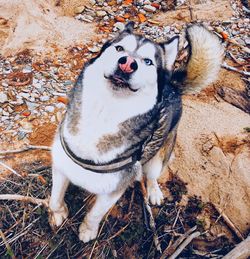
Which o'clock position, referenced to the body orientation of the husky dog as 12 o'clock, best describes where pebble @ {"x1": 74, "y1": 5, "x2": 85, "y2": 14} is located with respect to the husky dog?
The pebble is roughly at 4 o'clock from the husky dog.

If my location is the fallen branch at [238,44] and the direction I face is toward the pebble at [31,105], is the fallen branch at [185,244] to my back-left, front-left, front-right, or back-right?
front-left

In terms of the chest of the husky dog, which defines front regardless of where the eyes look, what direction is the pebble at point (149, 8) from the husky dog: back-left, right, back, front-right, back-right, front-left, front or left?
back-right

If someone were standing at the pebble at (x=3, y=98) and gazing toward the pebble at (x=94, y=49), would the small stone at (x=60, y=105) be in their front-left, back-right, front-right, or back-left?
front-right

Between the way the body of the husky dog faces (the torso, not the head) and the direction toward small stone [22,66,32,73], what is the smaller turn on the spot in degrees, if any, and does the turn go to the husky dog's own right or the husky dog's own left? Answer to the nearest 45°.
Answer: approximately 90° to the husky dog's own right

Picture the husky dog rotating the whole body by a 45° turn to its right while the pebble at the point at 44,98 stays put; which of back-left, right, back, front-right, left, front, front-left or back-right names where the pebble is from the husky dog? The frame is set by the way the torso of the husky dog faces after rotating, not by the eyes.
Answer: front-right

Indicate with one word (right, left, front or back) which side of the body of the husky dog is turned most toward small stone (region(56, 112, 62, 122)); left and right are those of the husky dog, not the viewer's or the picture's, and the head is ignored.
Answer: right

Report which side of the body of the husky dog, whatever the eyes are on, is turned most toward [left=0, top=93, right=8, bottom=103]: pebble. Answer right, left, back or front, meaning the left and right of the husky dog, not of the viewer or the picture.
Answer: right

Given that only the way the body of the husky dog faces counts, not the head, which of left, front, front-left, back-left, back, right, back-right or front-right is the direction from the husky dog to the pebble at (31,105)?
right
